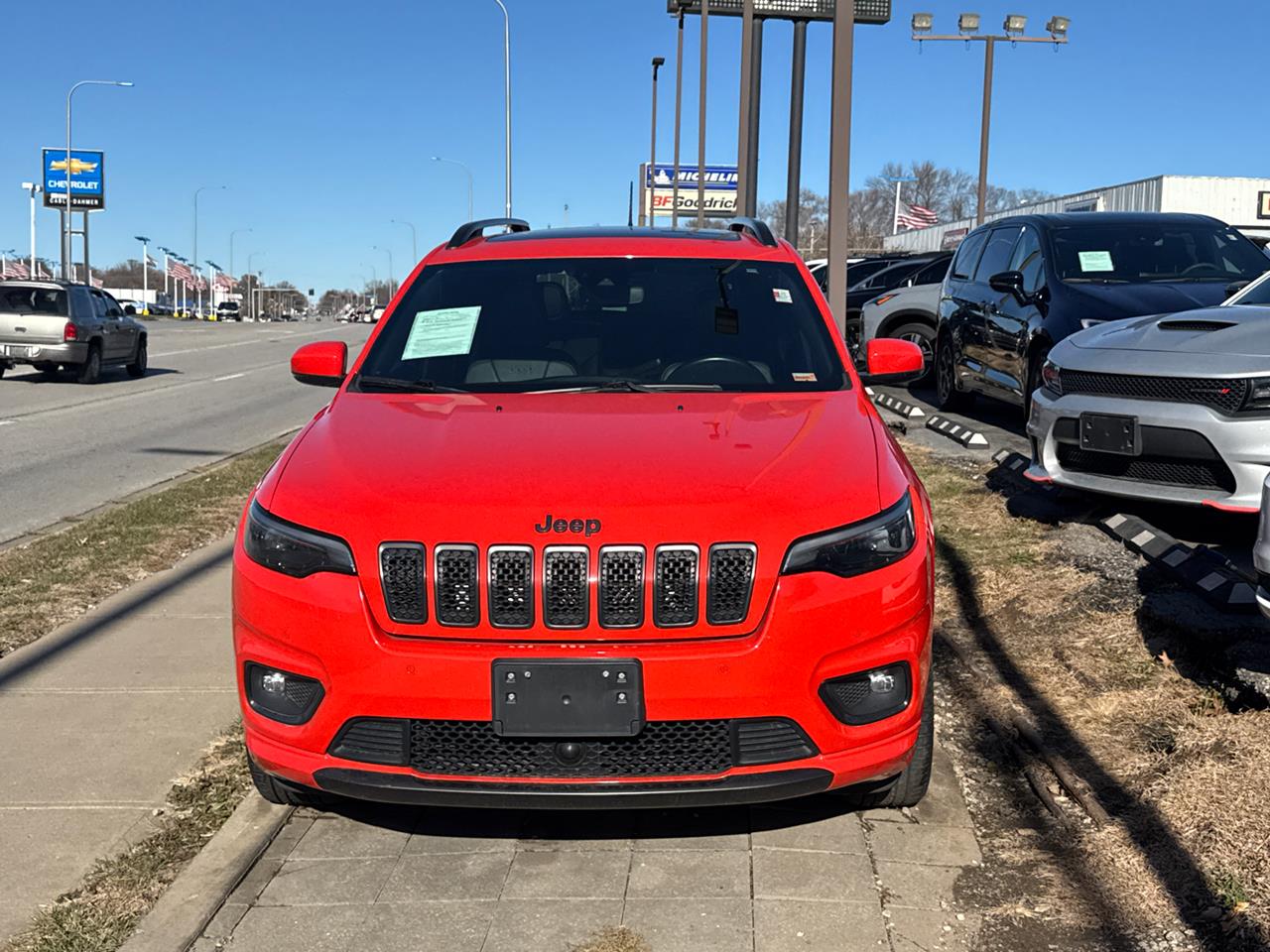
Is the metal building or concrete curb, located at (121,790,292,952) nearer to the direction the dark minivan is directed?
the concrete curb

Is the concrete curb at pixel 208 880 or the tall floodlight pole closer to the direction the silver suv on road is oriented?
the tall floodlight pole

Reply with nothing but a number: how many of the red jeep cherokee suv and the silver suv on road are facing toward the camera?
1

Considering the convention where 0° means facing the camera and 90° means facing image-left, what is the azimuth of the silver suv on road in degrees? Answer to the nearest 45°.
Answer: approximately 225°

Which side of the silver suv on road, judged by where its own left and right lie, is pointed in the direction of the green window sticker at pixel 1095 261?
right

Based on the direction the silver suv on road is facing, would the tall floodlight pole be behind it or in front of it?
in front

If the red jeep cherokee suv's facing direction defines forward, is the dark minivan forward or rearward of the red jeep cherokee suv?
rearward
